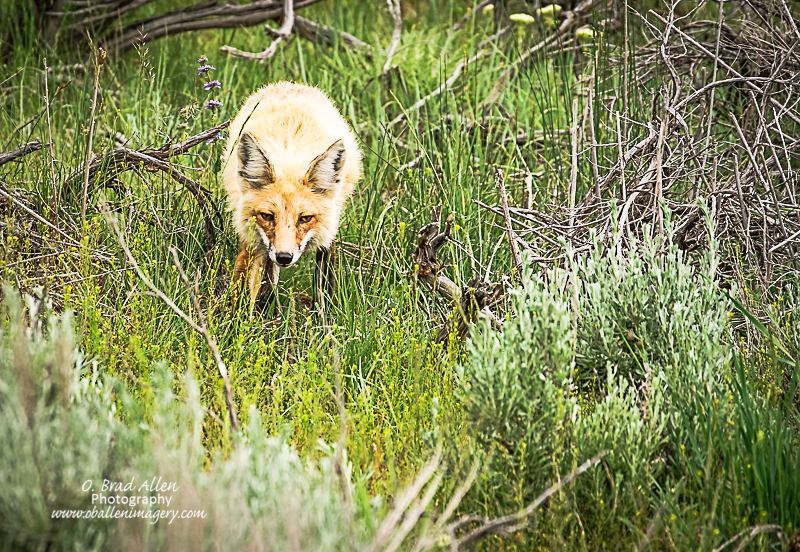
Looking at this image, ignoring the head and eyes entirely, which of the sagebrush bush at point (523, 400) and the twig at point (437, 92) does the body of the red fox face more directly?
the sagebrush bush

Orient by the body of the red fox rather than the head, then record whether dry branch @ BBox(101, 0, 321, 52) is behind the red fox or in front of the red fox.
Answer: behind

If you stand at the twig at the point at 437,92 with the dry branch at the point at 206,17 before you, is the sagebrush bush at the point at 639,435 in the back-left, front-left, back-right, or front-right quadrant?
back-left

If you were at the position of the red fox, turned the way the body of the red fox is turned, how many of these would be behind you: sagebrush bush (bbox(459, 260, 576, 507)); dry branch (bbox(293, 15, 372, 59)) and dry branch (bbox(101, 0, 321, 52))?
2

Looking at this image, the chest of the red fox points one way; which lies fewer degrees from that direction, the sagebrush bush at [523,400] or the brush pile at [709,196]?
the sagebrush bush

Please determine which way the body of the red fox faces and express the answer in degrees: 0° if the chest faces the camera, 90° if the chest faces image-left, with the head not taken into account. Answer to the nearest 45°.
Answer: approximately 0°

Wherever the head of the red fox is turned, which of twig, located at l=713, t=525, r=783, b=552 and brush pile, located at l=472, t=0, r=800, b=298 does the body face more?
the twig

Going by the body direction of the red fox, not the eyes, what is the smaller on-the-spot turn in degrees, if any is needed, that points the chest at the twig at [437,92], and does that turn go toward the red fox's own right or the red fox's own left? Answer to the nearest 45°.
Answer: approximately 135° to the red fox's own left

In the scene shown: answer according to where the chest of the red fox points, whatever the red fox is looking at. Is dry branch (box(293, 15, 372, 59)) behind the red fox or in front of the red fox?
behind
